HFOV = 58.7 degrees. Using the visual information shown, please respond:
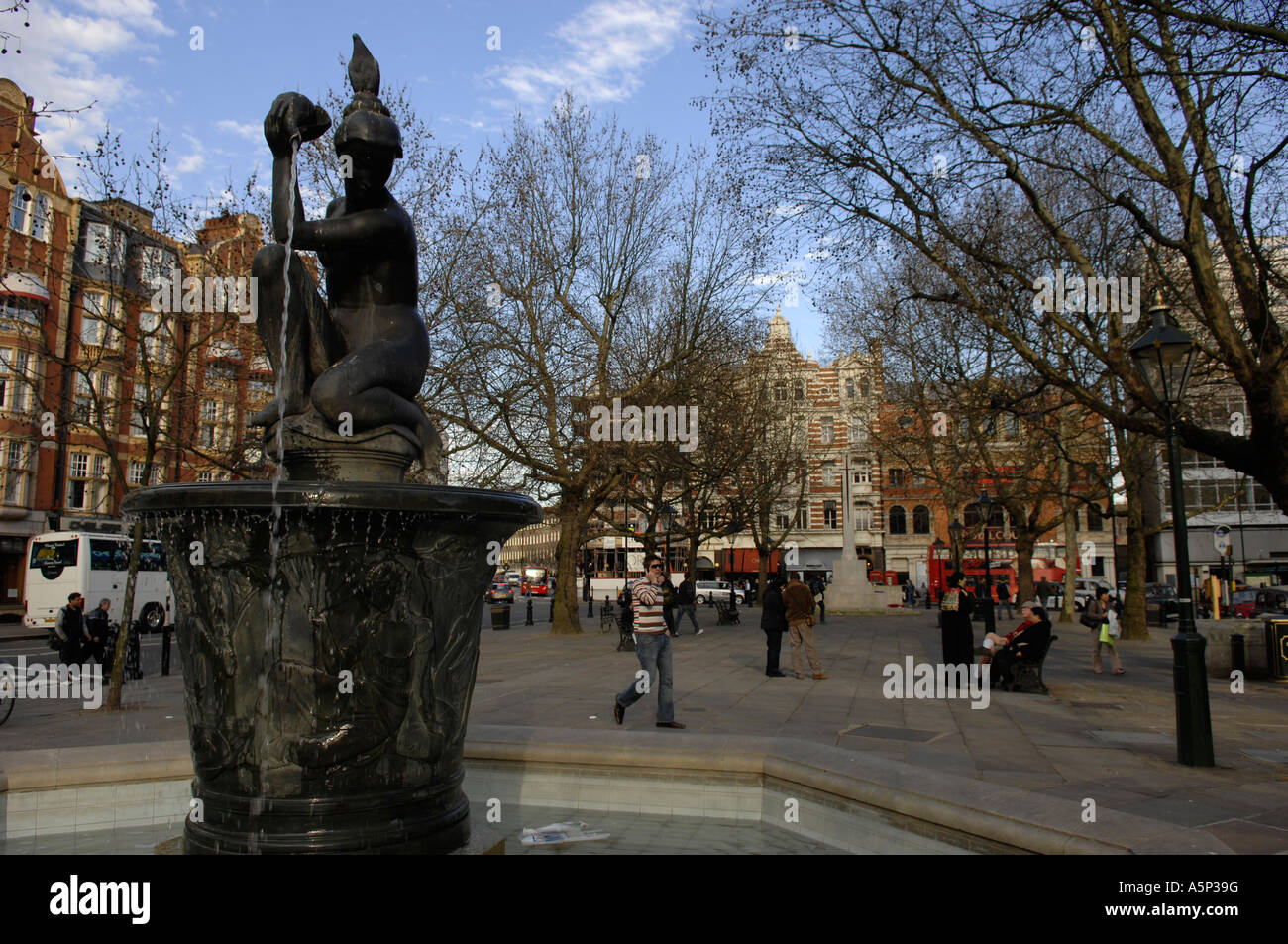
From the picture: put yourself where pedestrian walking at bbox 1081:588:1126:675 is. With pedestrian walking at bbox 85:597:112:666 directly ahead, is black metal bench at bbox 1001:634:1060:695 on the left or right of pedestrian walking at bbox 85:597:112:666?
left

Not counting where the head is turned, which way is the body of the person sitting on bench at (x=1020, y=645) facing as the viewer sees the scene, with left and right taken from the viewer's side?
facing to the left of the viewer

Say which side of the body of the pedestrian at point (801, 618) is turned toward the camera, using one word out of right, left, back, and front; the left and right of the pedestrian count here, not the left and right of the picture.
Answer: back

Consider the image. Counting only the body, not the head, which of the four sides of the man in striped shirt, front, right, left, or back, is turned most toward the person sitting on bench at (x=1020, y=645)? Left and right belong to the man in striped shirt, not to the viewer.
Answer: left
